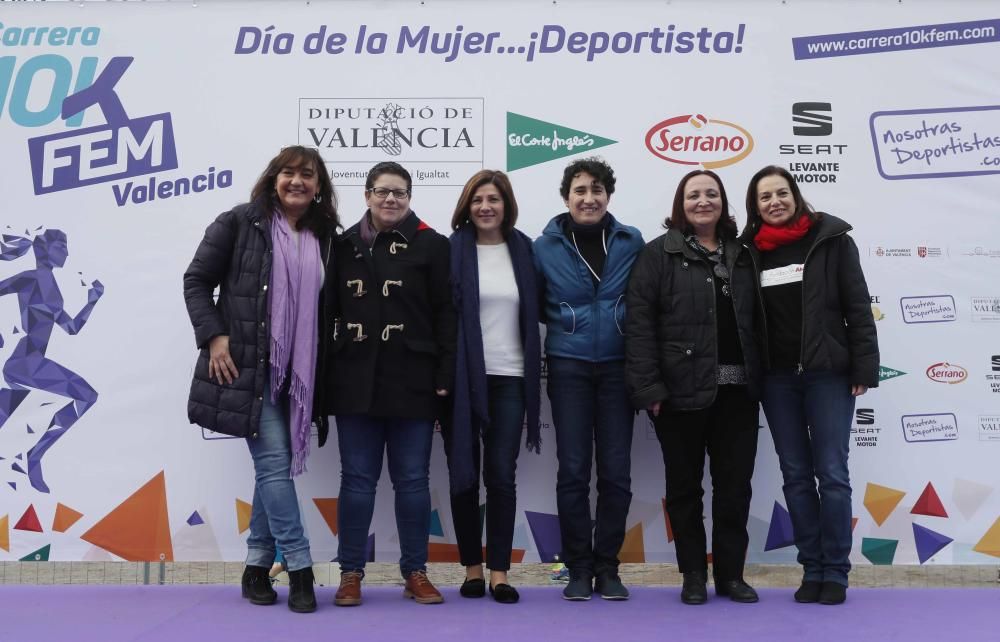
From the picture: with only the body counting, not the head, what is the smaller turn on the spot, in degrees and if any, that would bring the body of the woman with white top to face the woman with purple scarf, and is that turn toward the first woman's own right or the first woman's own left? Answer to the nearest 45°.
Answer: approximately 90° to the first woman's own right

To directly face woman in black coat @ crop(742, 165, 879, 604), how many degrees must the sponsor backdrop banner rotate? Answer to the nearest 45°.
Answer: approximately 45° to its left

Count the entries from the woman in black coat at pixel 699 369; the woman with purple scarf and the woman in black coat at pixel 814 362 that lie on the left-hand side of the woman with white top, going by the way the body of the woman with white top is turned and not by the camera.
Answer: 2

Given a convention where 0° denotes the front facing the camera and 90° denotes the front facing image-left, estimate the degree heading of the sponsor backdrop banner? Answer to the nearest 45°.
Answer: approximately 0°

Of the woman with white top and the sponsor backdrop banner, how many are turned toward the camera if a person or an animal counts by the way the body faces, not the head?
2

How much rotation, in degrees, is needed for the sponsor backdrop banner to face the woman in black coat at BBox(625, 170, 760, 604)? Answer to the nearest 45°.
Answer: approximately 45° to its left

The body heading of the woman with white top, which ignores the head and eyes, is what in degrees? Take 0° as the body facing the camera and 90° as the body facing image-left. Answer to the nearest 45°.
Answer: approximately 0°

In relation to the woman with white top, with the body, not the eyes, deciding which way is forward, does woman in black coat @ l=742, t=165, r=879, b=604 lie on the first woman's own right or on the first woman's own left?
on the first woman's own left
